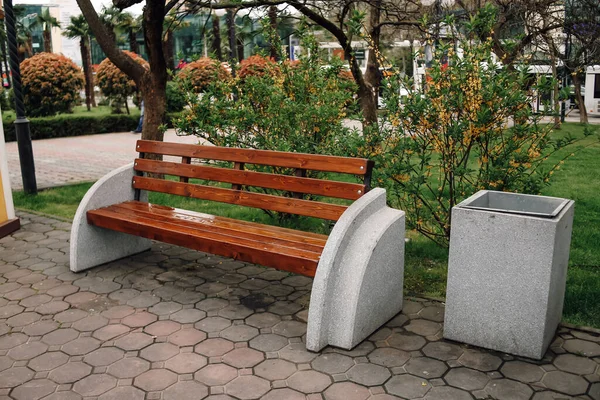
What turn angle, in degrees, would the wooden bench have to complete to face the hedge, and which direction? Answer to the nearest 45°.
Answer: approximately 135° to its right

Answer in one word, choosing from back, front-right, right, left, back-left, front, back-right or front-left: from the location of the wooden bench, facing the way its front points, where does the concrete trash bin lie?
left

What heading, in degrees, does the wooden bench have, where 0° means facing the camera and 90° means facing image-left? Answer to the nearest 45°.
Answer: approximately 45°

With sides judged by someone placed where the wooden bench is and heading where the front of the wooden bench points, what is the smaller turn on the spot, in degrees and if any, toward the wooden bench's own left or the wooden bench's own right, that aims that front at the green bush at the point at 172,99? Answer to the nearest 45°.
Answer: approximately 135° to the wooden bench's own right

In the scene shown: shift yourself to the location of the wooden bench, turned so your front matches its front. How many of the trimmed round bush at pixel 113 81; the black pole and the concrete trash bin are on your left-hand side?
1

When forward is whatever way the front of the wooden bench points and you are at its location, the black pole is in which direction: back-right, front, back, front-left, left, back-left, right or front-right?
right

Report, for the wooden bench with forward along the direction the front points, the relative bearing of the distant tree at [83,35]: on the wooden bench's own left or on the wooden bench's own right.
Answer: on the wooden bench's own right

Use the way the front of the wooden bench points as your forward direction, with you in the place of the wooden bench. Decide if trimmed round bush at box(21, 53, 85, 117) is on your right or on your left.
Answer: on your right
